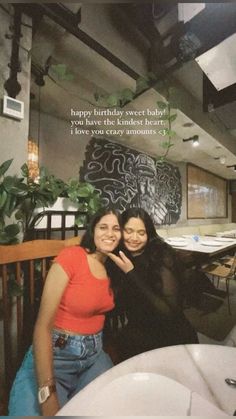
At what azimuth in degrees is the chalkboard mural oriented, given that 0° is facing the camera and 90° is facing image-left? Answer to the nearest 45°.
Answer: approximately 315°

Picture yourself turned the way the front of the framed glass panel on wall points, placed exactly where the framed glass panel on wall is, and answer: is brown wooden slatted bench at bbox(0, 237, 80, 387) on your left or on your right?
on your right

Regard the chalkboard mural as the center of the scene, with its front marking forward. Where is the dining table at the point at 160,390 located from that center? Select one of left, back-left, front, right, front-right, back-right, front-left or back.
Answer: front-right
